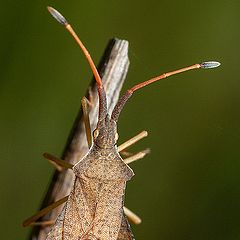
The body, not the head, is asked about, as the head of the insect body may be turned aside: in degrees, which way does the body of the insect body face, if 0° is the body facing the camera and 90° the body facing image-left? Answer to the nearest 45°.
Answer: approximately 180°
